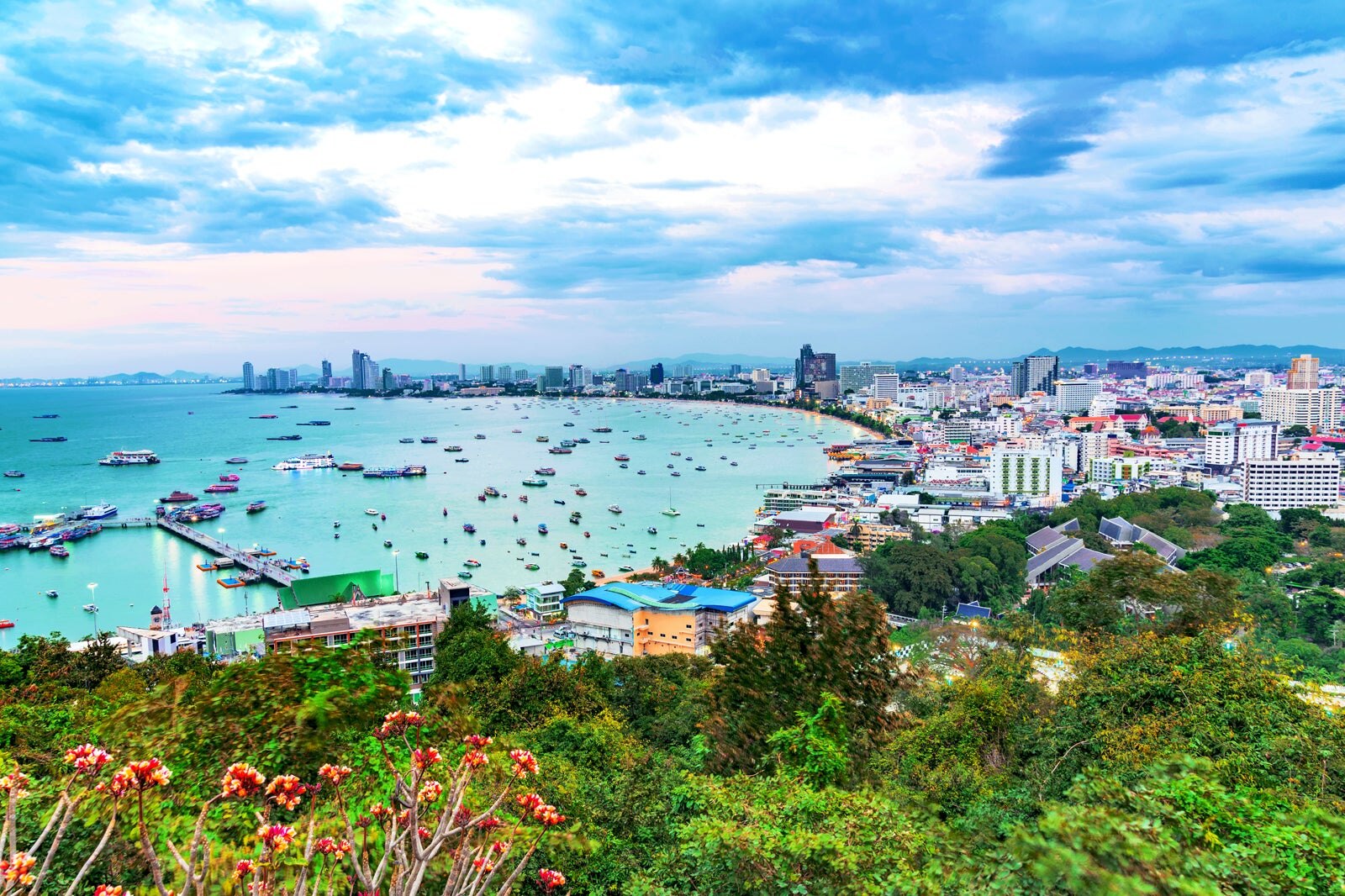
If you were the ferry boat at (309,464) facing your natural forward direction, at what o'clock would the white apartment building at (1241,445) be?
The white apartment building is roughly at 7 o'clock from the ferry boat.

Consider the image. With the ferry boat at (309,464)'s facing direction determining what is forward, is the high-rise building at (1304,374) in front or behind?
behind

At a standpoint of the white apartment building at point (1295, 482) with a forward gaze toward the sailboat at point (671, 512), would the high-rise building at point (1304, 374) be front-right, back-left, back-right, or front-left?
back-right

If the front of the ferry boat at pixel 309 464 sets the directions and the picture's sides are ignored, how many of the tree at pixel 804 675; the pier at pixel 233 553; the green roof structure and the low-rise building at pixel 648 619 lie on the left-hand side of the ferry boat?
4

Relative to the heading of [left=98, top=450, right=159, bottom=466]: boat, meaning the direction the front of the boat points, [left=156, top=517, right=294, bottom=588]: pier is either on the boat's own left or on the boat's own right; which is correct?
on the boat's own left

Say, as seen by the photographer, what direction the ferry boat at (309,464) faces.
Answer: facing to the left of the viewer

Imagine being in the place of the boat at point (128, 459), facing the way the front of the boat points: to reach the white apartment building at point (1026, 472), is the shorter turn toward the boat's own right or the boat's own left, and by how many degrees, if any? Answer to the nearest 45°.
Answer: approximately 135° to the boat's own left

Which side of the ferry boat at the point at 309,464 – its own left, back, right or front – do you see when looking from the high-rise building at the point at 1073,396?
back

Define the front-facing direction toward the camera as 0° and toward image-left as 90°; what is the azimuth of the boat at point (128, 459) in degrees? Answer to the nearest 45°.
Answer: approximately 90°

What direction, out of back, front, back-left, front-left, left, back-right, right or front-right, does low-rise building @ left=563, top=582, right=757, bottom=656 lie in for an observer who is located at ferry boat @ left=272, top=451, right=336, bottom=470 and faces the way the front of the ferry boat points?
left

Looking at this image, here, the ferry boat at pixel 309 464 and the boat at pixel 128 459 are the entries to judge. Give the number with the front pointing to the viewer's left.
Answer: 2

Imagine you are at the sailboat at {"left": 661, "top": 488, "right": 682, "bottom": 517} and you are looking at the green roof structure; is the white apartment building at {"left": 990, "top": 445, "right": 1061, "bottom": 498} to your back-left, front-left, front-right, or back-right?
back-left

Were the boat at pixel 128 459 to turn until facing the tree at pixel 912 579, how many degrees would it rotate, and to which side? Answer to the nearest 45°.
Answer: approximately 90° to its left

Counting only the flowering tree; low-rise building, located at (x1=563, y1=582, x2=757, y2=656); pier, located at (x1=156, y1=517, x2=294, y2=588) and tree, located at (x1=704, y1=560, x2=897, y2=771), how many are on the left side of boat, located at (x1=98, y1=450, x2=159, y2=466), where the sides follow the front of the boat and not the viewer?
4
